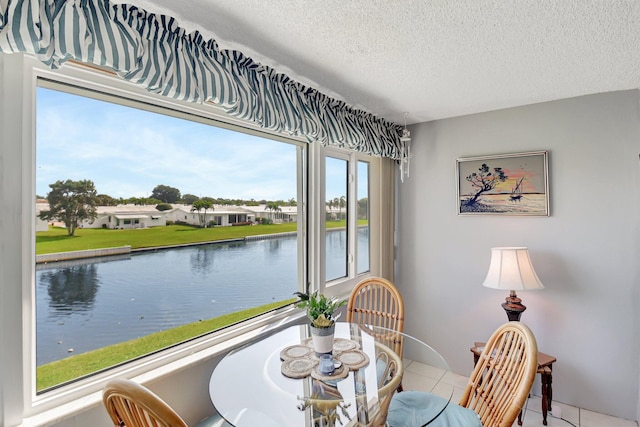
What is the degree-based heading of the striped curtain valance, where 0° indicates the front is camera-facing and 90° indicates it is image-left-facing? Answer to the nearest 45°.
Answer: approximately 315°

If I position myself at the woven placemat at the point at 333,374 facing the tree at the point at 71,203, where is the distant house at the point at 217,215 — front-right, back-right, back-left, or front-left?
front-right

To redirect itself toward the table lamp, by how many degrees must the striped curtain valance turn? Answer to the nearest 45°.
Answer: approximately 45° to its left
